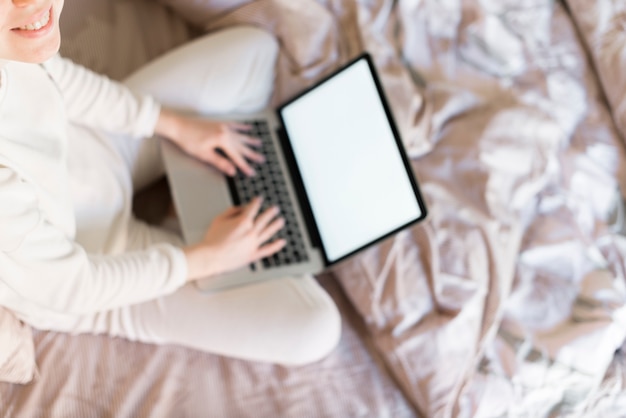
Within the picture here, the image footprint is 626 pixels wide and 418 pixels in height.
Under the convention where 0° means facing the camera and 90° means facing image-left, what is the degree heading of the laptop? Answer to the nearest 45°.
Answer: approximately 90°
